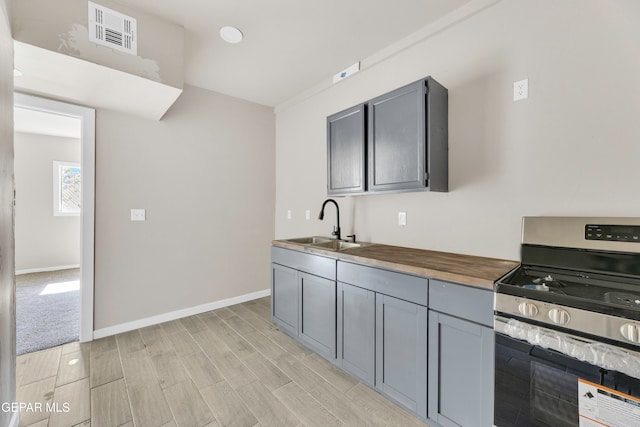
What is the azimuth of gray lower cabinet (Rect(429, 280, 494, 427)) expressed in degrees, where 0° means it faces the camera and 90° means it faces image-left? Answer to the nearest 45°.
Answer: approximately 45°

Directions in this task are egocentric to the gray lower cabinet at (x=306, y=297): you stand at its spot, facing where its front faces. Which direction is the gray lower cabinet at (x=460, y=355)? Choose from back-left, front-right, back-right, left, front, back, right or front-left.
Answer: left

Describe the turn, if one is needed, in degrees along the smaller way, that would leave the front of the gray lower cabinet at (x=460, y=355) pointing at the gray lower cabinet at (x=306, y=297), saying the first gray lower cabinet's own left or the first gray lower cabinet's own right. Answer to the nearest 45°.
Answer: approximately 45° to the first gray lower cabinet's own right

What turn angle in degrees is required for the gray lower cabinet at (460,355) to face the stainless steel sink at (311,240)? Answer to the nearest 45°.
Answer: approximately 90° to its right

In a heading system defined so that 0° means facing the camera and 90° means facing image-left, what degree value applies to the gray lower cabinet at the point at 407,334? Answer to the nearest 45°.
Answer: approximately 45°

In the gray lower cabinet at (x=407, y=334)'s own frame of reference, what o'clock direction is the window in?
The window is roughly at 2 o'clock from the gray lower cabinet.

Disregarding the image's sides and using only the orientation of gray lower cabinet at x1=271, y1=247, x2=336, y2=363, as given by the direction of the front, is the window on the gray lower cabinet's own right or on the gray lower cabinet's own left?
on the gray lower cabinet's own right
